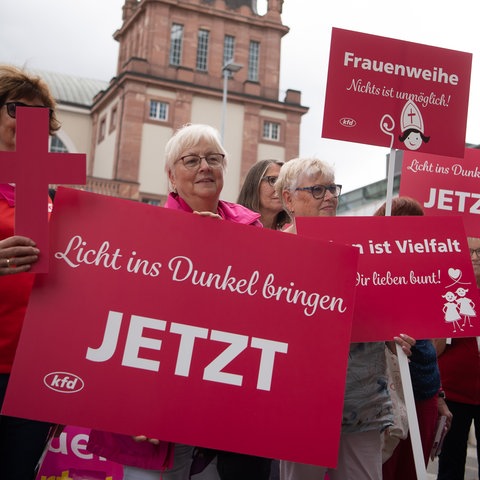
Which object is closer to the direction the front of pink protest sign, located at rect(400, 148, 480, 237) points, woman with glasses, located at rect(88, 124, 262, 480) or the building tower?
the woman with glasses

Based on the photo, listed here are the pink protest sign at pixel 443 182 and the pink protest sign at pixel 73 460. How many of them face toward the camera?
2

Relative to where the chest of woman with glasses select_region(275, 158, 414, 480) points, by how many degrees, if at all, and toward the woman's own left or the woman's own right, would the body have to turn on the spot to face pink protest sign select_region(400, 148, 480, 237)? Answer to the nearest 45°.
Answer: approximately 135° to the woman's own left

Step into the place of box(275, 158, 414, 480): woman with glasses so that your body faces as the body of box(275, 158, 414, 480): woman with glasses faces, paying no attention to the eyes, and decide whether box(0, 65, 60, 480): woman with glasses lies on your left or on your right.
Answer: on your right

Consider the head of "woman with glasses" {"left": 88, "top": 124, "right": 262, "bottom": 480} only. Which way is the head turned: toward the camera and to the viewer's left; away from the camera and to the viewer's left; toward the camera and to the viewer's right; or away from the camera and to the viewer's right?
toward the camera and to the viewer's right

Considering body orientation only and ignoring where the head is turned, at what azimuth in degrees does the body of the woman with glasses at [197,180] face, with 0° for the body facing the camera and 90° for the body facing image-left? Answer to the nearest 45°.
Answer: approximately 315°

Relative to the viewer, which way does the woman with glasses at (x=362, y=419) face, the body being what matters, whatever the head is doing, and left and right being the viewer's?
facing the viewer and to the right of the viewer
